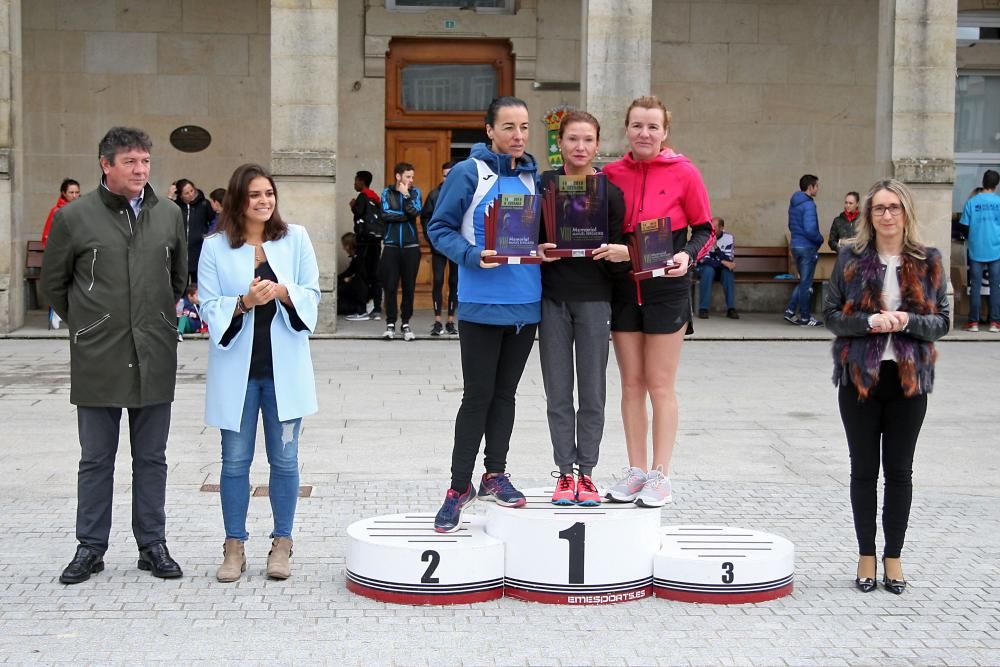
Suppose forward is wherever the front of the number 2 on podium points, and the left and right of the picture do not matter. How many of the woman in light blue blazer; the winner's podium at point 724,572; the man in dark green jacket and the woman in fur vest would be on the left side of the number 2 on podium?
2

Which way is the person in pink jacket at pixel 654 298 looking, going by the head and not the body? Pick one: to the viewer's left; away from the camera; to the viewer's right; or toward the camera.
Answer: toward the camera

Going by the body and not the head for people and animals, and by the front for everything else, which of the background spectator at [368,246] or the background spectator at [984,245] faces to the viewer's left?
the background spectator at [368,246]

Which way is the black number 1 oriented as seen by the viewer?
toward the camera

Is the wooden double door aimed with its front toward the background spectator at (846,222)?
no

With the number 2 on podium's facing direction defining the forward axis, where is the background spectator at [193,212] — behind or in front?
behind

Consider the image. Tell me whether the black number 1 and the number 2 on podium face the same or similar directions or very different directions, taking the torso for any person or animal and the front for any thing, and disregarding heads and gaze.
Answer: same or similar directions

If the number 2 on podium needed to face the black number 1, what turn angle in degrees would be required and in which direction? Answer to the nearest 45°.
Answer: approximately 90° to its left

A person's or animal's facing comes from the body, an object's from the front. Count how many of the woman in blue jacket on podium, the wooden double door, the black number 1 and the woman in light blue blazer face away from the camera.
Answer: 0

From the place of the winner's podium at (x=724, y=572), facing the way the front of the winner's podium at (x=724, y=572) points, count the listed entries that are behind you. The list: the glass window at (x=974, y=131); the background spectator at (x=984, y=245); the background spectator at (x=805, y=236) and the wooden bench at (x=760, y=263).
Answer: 4

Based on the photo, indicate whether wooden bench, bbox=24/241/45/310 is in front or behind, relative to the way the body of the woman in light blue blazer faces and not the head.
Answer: behind

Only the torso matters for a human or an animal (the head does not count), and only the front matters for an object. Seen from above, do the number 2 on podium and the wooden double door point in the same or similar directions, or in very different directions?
same or similar directions

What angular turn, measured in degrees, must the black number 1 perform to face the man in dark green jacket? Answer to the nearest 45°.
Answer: approximately 90° to its right

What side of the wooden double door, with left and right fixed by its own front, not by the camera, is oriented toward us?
front

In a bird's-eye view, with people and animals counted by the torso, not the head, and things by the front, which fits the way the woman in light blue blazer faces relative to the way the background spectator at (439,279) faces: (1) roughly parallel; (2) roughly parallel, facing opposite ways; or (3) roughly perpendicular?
roughly parallel

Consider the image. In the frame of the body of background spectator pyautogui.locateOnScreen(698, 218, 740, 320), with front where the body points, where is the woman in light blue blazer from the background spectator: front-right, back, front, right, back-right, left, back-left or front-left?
front

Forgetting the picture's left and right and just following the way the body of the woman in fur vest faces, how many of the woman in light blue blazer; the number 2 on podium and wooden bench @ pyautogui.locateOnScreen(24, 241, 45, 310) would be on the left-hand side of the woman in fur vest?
0

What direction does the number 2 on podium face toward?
toward the camera
